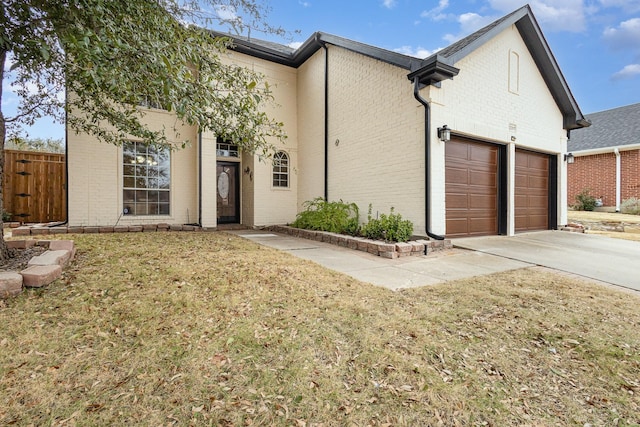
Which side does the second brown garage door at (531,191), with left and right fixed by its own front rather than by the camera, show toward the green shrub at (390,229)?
right

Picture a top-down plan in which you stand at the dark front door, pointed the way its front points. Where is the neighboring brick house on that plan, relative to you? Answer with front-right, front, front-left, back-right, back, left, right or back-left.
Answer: left

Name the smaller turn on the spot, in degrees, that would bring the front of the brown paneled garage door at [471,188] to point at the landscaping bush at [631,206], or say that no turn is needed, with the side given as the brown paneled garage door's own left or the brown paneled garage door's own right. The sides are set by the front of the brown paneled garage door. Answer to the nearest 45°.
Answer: approximately 90° to the brown paneled garage door's own left

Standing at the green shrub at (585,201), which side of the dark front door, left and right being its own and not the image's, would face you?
left

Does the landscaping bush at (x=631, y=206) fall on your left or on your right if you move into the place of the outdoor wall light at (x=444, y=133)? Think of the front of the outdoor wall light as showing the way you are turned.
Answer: on your left

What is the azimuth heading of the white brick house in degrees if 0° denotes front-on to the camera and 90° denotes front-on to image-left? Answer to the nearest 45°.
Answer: approximately 315°

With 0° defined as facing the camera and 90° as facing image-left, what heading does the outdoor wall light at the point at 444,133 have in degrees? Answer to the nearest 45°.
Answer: approximately 315°

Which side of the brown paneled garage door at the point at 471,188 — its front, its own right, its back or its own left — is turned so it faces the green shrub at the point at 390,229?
right

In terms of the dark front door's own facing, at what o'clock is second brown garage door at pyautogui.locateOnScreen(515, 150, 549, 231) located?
The second brown garage door is roughly at 10 o'clock from the dark front door.
